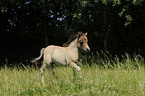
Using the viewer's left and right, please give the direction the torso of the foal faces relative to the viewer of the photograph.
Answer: facing to the right of the viewer
